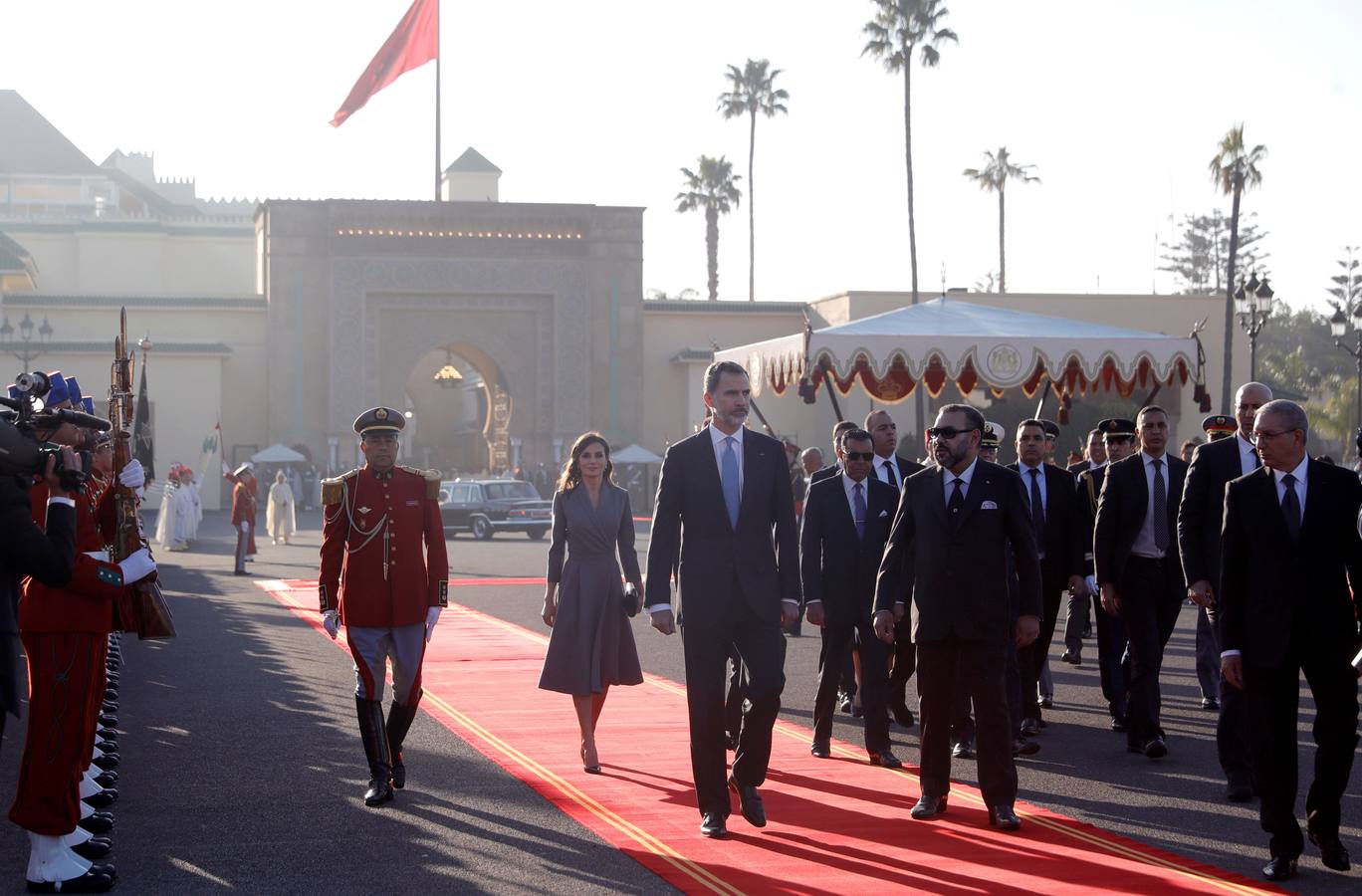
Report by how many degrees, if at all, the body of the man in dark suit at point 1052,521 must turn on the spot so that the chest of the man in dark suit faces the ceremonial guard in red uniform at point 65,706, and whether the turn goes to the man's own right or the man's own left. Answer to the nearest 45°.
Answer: approximately 45° to the man's own right

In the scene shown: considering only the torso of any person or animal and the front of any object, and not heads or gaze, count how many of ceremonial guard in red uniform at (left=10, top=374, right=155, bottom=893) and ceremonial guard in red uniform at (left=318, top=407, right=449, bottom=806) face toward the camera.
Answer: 1

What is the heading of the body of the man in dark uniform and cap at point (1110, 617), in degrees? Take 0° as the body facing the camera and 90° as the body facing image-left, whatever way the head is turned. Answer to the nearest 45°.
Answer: approximately 0°

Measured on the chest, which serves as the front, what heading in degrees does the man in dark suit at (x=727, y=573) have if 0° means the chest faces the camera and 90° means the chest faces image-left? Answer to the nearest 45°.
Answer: approximately 0°

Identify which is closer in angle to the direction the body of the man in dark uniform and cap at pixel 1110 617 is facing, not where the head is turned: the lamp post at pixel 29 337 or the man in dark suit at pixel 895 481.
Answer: the man in dark suit

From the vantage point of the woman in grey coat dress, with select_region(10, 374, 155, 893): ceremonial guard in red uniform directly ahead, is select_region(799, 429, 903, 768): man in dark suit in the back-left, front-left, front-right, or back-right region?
back-left

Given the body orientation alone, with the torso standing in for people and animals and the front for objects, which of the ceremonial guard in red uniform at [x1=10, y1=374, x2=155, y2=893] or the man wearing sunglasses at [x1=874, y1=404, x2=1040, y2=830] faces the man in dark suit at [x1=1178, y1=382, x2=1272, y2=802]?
the ceremonial guard in red uniform

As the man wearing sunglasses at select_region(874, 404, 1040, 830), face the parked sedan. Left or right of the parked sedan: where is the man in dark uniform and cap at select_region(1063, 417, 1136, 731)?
right

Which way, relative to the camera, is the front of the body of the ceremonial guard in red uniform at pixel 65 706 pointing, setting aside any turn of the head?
to the viewer's right
